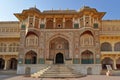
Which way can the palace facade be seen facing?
toward the camera
